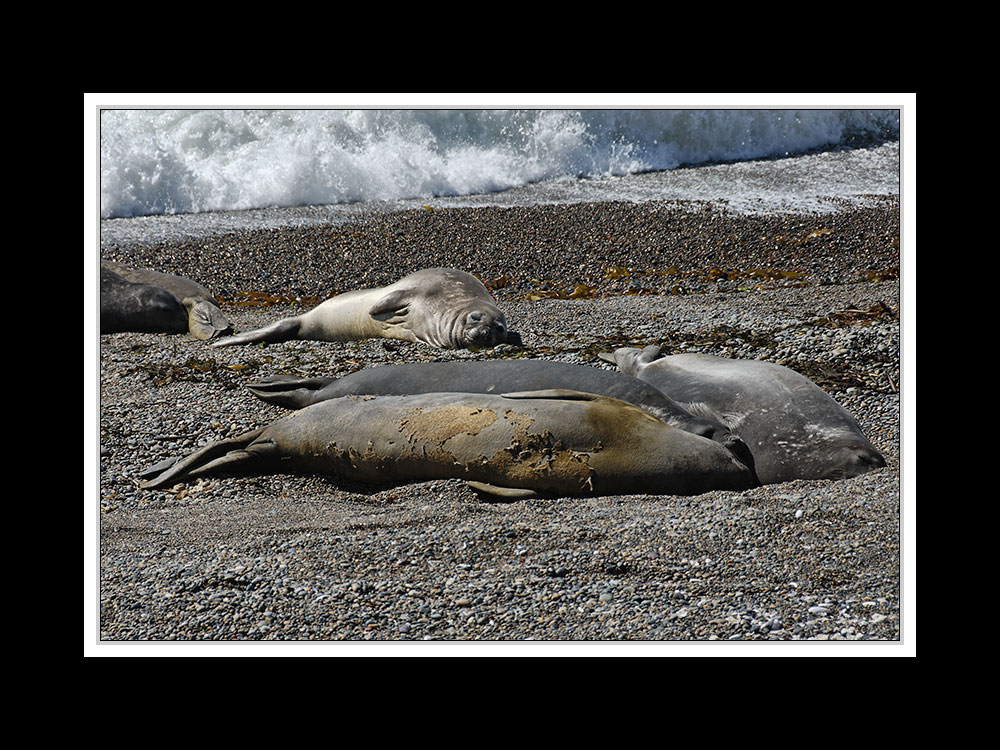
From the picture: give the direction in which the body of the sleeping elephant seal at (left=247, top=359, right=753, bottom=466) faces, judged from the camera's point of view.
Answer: to the viewer's right

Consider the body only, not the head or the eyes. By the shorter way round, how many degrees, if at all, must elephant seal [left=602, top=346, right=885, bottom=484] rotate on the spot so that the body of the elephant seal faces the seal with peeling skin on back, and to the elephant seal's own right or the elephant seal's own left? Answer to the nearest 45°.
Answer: approximately 90° to the elephant seal's own right

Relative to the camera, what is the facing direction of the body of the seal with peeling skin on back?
to the viewer's right

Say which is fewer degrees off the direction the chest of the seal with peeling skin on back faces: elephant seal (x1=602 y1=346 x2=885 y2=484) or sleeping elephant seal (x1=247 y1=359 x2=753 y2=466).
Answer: the elephant seal

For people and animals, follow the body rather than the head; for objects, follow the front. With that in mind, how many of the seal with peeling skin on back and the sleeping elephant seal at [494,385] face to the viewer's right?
2

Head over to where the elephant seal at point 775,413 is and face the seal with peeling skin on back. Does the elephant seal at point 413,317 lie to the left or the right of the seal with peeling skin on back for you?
right

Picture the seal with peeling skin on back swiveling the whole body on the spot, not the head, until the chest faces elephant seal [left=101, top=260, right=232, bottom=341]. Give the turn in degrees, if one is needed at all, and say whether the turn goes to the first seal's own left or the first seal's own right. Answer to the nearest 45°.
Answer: approximately 135° to the first seal's own left

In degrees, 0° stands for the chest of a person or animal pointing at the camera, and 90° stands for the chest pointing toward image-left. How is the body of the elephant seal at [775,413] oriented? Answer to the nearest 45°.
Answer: approximately 315°

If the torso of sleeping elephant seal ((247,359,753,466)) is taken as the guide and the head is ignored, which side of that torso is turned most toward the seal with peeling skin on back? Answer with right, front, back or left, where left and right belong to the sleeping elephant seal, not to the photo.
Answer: right

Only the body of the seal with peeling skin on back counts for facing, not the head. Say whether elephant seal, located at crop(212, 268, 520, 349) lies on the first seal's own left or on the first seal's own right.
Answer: on the first seal's own left

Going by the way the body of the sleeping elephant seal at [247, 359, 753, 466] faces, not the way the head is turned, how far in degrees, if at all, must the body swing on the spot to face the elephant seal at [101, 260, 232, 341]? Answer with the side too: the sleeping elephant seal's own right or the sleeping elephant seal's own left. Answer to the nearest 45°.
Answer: approximately 135° to the sleeping elephant seal's own left

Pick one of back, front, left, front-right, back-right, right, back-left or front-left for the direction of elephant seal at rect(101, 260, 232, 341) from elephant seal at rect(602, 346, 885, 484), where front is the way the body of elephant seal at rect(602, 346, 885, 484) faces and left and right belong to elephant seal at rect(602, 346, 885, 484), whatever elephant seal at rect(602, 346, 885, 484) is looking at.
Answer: back-right
